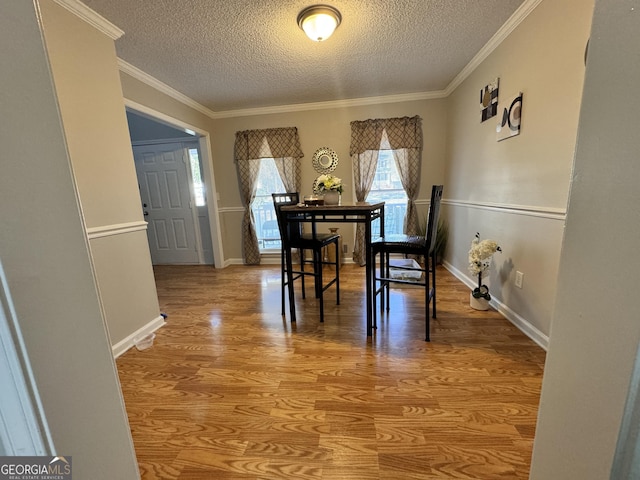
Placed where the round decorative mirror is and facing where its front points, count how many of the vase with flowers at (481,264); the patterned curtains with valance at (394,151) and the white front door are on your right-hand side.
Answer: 1

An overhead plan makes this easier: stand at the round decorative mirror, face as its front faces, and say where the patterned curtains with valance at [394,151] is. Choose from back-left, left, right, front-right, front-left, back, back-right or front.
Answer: left

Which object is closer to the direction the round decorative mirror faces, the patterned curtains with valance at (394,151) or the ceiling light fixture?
the ceiling light fixture

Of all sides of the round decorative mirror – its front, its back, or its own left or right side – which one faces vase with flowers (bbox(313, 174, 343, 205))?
front

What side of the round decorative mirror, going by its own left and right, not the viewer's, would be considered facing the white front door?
right

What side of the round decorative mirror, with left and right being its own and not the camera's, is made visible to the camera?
front

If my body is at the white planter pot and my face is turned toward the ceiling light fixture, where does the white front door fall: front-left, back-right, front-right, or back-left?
front-right

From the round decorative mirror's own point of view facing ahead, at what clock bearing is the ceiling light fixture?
The ceiling light fixture is roughly at 12 o'clock from the round decorative mirror.

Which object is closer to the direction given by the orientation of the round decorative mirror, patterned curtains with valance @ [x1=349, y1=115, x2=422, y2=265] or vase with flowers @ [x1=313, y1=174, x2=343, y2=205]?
the vase with flowers

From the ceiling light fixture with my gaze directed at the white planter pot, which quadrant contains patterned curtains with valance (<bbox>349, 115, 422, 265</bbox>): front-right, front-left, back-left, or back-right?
front-left

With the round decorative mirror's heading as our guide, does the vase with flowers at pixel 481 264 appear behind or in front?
in front

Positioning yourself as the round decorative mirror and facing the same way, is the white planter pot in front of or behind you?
in front

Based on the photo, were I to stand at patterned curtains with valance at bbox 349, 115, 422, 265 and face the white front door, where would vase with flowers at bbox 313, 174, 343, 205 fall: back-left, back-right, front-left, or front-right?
front-left
